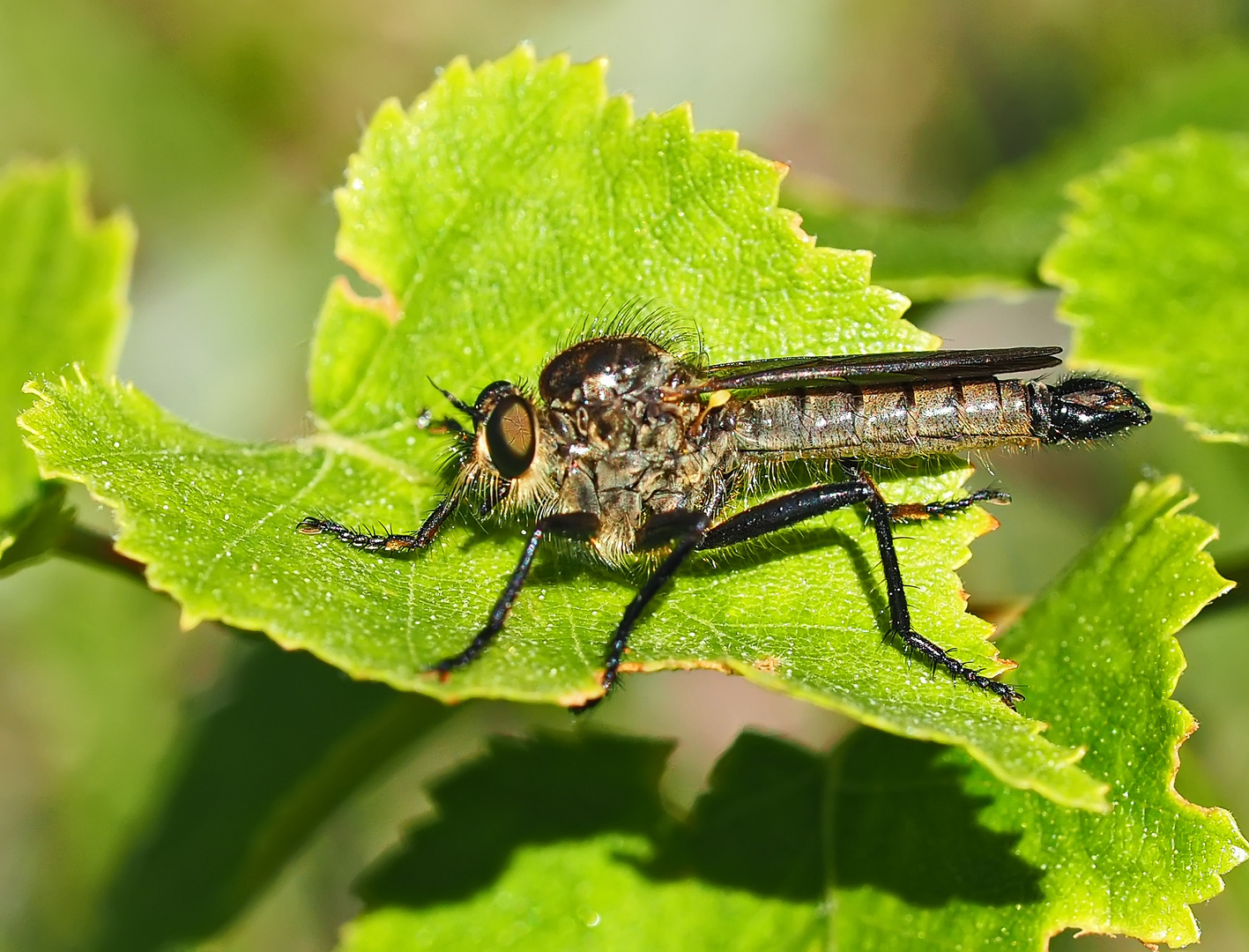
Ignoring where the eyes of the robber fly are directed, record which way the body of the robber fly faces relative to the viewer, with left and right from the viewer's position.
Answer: facing to the left of the viewer

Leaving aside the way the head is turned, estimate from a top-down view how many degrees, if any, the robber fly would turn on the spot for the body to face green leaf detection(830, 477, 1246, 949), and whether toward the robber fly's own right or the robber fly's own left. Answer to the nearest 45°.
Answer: approximately 180°

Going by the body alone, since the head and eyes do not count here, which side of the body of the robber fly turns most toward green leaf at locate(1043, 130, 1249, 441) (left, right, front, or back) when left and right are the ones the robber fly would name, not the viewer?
back
